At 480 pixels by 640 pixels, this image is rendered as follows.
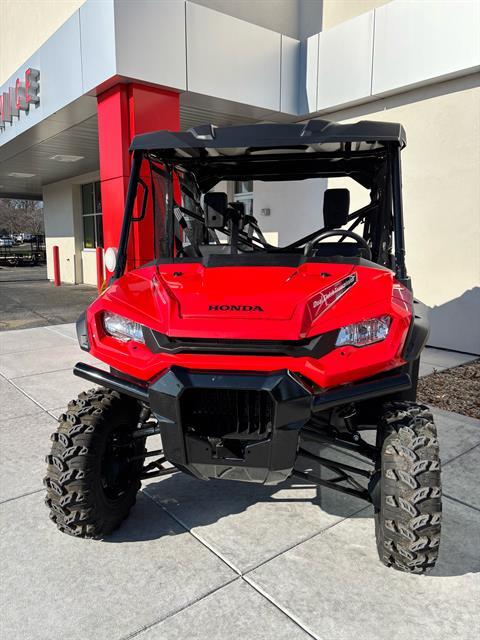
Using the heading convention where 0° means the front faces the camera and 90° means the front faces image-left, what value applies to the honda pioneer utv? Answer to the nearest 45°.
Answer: approximately 0°

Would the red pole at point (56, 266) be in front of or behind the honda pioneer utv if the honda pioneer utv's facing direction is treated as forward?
behind

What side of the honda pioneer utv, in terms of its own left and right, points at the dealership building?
back
